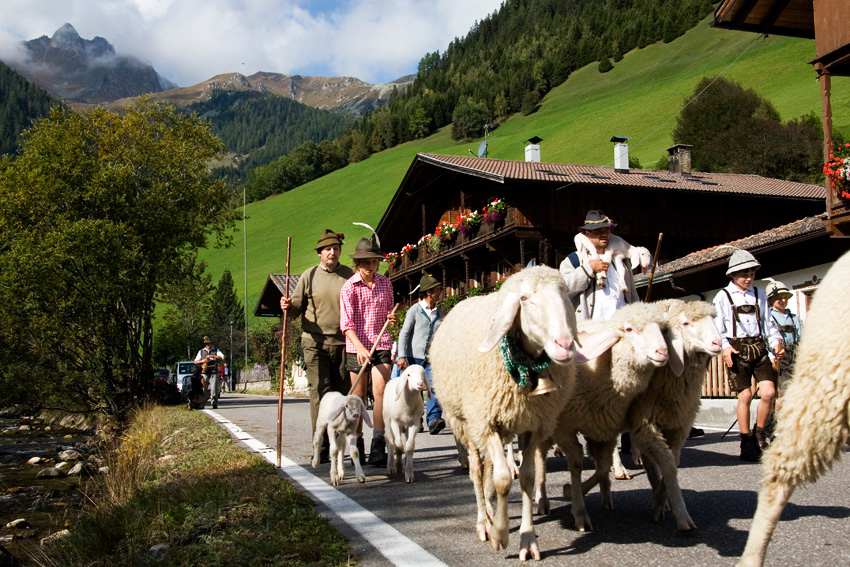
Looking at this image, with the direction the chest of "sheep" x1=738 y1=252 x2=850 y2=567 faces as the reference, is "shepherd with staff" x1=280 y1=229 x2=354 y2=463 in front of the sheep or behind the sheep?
behind

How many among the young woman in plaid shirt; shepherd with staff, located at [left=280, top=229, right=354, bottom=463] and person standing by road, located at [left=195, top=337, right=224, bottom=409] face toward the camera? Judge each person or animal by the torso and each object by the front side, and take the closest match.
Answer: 3

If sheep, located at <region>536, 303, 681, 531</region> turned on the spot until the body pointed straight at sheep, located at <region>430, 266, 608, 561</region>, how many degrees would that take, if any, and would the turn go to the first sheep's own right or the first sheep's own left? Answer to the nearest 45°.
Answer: approximately 90° to the first sheep's own right

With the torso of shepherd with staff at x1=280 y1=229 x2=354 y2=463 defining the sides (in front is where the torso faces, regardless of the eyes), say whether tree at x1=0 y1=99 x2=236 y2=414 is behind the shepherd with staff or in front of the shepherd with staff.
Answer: behind

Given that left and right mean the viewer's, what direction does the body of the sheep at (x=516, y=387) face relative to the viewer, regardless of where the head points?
facing the viewer and to the right of the viewer

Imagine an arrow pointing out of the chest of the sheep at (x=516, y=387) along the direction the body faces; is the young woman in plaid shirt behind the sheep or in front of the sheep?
behind

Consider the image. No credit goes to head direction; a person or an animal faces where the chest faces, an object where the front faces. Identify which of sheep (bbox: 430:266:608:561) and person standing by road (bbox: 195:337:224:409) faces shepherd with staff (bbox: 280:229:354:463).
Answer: the person standing by road
